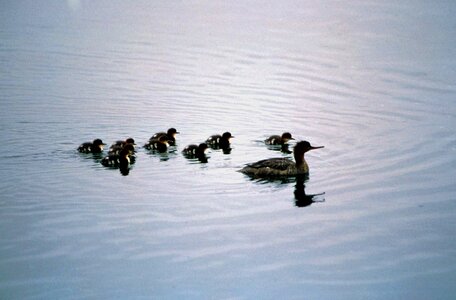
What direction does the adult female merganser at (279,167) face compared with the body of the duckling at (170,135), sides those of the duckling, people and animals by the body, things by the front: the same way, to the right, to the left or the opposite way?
the same way

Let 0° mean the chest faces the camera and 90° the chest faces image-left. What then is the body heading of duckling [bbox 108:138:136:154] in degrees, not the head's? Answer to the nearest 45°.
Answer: approximately 270°

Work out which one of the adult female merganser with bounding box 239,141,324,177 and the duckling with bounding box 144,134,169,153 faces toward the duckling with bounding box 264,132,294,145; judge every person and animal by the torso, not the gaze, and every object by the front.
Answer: the duckling with bounding box 144,134,169,153

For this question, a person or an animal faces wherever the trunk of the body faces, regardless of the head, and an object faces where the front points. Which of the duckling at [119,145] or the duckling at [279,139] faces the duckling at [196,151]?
the duckling at [119,145]

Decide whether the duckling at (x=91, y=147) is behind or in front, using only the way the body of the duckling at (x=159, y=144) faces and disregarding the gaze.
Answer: behind

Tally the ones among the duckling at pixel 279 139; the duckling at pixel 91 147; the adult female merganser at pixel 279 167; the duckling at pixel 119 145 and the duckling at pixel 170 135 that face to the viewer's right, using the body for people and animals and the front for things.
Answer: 5

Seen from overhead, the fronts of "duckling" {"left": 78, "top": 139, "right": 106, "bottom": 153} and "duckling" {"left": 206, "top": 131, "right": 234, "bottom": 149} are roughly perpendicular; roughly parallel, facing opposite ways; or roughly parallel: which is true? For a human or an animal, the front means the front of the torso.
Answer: roughly parallel

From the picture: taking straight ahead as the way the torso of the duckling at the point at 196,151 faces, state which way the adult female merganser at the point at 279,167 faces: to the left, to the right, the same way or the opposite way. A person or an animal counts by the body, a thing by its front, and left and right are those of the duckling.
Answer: the same way

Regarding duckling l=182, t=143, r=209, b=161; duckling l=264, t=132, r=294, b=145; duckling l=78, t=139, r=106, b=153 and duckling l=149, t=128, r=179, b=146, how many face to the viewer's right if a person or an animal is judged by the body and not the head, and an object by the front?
4

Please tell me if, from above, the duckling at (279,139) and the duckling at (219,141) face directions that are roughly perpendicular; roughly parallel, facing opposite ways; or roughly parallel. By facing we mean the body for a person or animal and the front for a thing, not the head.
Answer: roughly parallel

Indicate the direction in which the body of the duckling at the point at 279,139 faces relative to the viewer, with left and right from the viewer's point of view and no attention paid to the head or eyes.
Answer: facing to the right of the viewer

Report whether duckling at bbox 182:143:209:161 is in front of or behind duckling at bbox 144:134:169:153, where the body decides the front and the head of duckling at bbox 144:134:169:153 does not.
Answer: in front

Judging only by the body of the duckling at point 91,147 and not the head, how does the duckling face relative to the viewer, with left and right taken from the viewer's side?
facing to the right of the viewer

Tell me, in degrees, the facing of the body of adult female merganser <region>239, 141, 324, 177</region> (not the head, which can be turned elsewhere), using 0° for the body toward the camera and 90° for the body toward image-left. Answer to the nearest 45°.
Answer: approximately 270°

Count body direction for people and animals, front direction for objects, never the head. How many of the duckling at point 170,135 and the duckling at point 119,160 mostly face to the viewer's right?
2

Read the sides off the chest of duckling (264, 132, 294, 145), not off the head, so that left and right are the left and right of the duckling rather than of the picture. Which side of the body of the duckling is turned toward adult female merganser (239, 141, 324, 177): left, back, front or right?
right

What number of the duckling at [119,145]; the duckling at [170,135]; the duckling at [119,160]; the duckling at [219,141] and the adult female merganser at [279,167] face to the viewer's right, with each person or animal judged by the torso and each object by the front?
5

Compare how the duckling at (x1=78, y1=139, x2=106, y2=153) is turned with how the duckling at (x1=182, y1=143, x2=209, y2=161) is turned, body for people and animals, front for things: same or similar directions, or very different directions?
same or similar directions

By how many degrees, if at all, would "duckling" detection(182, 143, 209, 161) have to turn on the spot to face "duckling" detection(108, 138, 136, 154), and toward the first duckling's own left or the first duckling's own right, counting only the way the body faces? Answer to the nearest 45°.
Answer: approximately 180°

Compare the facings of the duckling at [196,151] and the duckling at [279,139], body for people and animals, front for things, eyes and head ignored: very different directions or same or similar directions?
same or similar directions

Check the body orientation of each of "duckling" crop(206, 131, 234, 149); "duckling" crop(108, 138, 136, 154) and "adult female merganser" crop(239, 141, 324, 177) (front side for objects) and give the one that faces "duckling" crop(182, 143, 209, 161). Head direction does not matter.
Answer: "duckling" crop(108, 138, 136, 154)
